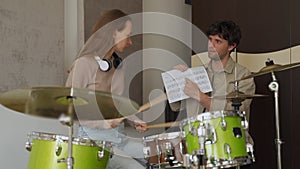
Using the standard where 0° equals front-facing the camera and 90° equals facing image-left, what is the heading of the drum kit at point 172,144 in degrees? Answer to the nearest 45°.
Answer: approximately 315°
